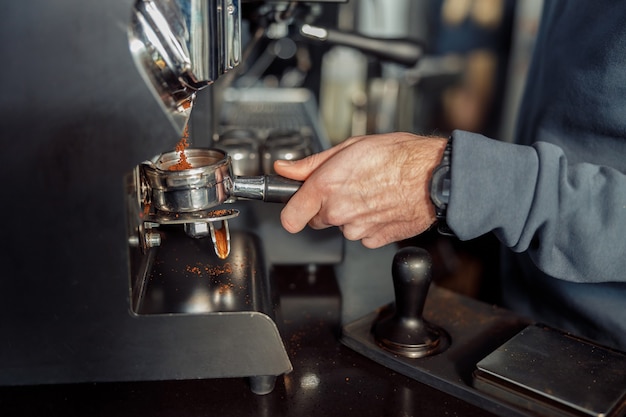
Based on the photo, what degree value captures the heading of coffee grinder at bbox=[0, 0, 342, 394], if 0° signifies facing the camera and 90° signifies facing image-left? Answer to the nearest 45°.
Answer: approximately 270°
